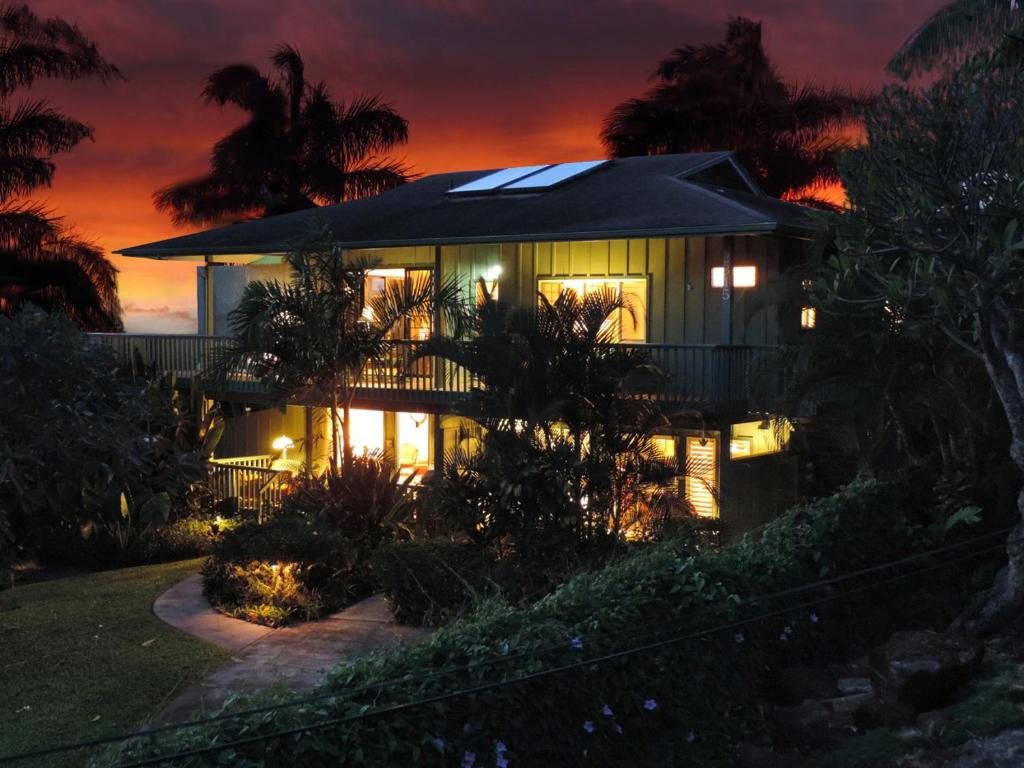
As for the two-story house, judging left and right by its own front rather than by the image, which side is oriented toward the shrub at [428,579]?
front

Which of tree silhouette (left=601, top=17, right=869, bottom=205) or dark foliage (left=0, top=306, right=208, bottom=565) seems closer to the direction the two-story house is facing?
the dark foliage

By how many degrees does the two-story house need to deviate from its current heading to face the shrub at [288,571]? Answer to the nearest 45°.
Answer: approximately 45° to its right

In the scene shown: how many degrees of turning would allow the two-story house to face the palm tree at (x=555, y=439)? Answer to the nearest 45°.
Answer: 0° — it already faces it

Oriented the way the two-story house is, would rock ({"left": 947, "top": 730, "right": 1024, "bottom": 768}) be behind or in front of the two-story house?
in front

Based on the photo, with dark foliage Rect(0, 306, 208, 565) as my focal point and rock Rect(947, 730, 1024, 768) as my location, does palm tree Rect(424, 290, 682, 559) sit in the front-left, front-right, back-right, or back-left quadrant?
front-right

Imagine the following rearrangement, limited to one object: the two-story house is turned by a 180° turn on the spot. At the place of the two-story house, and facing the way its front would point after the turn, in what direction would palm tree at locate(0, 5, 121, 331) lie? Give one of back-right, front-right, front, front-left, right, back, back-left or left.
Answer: front-left

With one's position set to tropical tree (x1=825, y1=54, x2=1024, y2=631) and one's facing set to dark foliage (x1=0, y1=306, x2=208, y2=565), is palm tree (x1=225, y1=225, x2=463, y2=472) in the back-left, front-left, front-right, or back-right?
front-right

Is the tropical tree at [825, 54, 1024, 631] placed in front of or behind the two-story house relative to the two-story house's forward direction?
in front

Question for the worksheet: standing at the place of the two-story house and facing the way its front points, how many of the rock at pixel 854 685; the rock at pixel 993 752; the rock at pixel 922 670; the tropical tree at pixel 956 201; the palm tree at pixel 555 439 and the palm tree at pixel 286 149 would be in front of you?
5

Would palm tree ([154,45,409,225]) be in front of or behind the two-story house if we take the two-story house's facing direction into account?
behind

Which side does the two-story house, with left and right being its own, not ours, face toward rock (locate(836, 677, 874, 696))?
front

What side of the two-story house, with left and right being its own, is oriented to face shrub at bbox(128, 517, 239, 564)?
right

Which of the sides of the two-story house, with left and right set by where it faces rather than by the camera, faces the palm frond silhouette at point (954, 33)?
left

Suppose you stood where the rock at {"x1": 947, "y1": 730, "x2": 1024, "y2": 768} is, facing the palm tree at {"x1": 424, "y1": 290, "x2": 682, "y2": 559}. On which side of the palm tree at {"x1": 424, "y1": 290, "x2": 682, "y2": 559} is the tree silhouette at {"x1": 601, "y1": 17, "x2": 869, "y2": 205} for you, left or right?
right

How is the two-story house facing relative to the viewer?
toward the camera

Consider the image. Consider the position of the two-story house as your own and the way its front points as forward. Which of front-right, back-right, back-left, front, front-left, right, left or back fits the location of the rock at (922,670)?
front

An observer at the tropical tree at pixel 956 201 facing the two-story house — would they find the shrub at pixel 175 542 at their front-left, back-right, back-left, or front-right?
front-left

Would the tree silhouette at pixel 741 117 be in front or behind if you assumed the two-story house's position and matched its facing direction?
behind
